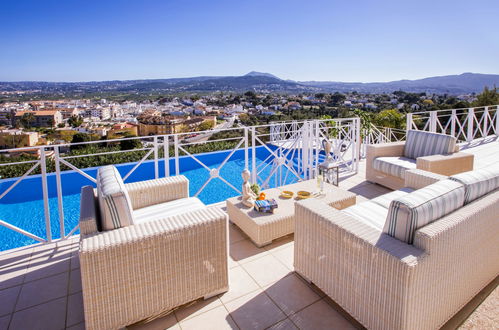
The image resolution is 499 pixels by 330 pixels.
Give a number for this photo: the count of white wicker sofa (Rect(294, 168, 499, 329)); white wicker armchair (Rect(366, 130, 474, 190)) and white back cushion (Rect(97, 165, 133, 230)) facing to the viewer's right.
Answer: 1

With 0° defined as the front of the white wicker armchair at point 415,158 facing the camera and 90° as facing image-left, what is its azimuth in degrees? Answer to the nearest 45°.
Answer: approximately 45°

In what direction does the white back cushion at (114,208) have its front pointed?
to the viewer's right

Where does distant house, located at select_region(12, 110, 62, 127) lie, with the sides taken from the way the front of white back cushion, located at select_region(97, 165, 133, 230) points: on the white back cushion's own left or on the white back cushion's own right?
on the white back cushion's own left

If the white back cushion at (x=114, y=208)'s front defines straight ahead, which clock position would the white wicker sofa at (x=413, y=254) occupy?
The white wicker sofa is roughly at 1 o'clock from the white back cushion.

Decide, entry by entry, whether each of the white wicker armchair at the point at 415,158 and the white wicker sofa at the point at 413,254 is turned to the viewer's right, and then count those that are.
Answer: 0

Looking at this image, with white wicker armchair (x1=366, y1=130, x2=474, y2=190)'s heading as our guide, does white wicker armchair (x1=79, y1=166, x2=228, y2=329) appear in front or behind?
in front

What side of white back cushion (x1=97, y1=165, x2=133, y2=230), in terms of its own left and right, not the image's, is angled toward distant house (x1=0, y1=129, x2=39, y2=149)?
left

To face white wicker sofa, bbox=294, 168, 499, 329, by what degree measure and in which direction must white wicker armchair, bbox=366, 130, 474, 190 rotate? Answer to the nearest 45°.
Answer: approximately 45° to its left

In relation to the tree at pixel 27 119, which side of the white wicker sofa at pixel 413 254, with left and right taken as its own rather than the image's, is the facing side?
front

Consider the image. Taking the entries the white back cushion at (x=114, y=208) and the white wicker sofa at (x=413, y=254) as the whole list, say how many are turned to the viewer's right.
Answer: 1
